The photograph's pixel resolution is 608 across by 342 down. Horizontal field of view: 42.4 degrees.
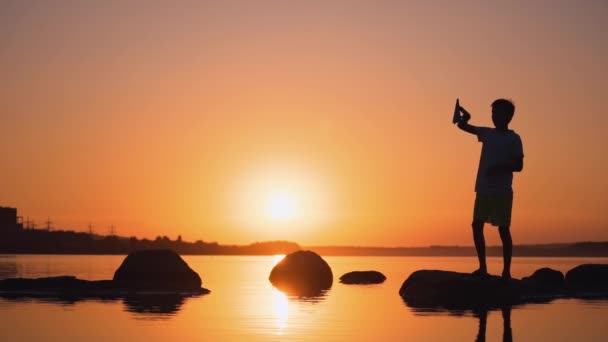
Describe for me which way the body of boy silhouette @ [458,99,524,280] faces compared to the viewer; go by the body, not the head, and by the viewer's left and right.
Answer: facing the viewer and to the left of the viewer

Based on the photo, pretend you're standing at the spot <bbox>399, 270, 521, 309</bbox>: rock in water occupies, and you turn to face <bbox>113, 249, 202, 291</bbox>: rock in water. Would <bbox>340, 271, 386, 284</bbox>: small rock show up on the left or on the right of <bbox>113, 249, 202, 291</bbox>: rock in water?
right

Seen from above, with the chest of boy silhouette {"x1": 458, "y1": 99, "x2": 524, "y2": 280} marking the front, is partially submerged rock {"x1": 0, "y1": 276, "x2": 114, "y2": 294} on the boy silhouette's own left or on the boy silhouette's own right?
on the boy silhouette's own right

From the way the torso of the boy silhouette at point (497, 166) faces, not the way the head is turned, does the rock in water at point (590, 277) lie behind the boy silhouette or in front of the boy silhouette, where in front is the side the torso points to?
behind

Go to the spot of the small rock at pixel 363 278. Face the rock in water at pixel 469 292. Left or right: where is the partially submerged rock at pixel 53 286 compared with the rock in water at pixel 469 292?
right

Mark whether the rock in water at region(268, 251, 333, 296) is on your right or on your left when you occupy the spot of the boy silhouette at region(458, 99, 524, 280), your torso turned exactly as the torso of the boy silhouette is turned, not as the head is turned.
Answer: on your right

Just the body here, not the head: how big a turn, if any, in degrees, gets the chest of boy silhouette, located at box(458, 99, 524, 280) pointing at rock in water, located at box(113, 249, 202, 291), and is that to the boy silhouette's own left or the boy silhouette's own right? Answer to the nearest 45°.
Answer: approximately 90° to the boy silhouette's own right
